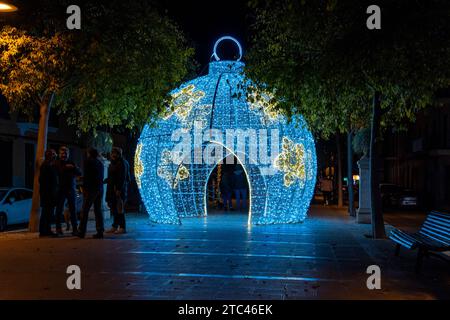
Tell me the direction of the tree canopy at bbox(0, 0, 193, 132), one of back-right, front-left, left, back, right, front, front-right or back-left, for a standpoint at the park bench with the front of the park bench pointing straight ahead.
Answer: front-right

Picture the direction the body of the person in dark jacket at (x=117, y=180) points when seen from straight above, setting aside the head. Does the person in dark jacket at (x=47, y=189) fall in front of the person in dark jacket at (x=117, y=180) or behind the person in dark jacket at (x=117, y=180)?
in front

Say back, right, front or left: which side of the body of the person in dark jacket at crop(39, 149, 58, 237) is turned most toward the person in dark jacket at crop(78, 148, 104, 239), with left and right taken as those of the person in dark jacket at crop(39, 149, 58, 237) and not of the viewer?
front

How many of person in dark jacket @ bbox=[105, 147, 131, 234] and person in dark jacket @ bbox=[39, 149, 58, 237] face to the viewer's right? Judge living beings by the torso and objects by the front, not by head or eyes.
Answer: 1

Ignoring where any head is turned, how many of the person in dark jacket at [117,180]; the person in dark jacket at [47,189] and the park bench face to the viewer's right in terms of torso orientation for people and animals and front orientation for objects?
1

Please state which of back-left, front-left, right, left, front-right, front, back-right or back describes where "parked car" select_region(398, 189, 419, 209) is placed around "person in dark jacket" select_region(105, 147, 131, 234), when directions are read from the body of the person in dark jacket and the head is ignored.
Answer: back

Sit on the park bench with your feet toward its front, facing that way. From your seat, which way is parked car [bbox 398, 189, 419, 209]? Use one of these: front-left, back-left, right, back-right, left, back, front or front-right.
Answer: back-right

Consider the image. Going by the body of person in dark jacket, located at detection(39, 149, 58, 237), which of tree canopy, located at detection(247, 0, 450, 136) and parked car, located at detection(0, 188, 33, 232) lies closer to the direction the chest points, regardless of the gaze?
the tree canopy

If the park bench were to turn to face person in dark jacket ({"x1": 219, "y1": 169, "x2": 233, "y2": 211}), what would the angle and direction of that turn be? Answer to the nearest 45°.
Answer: approximately 90° to its right

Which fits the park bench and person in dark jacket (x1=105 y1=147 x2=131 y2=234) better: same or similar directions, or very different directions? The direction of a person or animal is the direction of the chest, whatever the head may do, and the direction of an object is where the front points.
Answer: same or similar directions

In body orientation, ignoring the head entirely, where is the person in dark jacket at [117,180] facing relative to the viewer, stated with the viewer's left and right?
facing the viewer and to the left of the viewer

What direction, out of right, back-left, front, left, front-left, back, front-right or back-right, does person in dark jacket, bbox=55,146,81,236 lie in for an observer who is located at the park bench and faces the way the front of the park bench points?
front-right

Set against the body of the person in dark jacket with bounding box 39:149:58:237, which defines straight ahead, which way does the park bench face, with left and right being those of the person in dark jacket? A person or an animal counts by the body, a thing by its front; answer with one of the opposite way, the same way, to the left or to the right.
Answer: the opposite way

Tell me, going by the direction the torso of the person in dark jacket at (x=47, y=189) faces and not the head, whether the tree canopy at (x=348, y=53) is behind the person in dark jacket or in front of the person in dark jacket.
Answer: in front

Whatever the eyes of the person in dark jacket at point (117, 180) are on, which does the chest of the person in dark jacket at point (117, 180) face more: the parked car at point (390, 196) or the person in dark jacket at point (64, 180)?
the person in dark jacket

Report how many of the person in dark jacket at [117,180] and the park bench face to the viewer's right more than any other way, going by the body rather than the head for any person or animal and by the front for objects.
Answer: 0

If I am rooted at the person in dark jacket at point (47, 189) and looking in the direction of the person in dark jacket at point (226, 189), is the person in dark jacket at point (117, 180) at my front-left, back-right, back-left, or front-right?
front-right

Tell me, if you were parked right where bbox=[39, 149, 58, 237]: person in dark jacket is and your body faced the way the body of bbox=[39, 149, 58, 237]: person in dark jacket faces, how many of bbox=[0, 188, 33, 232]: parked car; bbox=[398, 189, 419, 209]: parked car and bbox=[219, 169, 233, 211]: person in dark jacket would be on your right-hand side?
0

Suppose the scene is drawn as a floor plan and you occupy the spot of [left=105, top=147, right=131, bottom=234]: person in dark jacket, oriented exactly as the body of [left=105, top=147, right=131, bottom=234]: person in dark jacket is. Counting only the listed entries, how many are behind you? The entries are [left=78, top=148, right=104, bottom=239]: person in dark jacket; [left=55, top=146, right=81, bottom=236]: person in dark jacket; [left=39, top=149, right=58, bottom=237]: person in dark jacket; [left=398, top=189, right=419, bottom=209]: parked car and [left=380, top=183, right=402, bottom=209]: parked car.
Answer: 2
